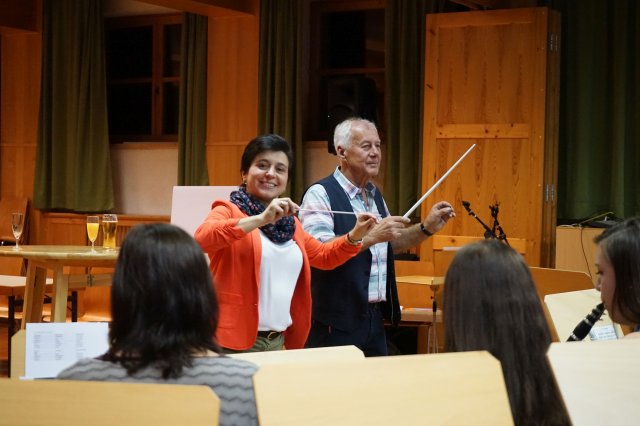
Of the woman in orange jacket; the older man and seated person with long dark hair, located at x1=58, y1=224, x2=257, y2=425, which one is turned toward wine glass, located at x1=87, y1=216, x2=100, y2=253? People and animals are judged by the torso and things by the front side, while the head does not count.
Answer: the seated person with long dark hair

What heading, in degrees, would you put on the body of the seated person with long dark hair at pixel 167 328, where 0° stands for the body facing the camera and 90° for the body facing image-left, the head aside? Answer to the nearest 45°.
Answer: approximately 180°

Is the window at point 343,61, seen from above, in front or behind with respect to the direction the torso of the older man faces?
behind

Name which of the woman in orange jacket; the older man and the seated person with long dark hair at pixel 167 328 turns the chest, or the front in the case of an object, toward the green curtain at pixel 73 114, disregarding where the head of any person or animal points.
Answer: the seated person with long dark hair

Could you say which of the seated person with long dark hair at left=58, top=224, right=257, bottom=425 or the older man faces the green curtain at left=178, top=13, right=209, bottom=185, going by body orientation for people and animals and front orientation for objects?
the seated person with long dark hair

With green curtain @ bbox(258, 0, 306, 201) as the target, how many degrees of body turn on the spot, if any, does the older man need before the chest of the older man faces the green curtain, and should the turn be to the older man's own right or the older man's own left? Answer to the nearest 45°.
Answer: approximately 135° to the older man's own left

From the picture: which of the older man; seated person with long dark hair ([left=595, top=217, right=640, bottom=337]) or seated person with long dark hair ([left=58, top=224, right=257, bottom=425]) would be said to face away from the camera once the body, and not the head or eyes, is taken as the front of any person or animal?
seated person with long dark hair ([left=58, top=224, right=257, bottom=425])

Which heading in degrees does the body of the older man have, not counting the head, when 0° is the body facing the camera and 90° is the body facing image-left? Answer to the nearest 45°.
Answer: approximately 315°

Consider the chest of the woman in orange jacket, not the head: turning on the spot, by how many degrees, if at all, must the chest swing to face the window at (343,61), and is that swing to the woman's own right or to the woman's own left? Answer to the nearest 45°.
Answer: approximately 135° to the woman's own left

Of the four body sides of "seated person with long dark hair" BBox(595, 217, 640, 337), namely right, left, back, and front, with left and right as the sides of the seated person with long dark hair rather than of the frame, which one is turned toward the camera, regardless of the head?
left

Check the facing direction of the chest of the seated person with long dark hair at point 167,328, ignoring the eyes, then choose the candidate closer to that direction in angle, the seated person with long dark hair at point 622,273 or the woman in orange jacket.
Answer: the woman in orange jacket
